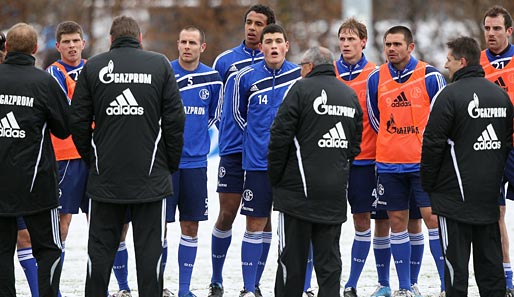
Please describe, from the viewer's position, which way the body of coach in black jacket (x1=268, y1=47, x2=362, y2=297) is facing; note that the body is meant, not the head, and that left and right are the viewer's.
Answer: facing away from the viewer and to the left of the viewer

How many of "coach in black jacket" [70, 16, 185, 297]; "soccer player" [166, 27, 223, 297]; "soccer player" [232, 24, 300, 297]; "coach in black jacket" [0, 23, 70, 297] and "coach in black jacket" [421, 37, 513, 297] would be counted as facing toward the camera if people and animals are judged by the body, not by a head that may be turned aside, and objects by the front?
2

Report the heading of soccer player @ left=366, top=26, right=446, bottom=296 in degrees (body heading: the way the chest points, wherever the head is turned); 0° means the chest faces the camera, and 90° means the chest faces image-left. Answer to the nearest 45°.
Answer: approximately 0°

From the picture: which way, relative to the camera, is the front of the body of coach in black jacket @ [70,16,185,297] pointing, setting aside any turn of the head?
away from the camera

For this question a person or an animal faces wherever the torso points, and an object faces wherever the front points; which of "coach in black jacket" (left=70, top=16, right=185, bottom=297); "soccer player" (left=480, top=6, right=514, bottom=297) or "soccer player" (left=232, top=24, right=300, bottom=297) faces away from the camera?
the coach in black jacket

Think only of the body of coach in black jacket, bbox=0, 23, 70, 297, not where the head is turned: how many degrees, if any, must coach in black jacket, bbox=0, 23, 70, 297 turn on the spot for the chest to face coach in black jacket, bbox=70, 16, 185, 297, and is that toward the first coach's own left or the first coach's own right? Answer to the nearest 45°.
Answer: approximately 90° to the first coach's own right

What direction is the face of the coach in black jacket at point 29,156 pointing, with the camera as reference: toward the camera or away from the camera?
away from the camera
